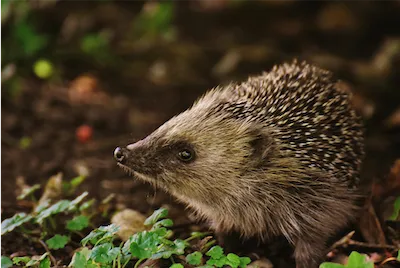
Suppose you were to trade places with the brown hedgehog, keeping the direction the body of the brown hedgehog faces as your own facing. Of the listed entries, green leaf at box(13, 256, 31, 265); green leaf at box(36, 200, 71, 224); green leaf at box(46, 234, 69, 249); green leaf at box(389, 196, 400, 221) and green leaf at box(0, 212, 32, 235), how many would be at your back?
1

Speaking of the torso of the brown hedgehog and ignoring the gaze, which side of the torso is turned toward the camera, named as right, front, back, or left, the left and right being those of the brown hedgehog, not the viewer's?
left

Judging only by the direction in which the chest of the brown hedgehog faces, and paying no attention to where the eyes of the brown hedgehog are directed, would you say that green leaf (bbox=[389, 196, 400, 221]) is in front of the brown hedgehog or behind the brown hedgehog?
behind

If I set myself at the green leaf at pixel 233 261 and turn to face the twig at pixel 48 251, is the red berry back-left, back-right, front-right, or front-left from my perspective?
front-right

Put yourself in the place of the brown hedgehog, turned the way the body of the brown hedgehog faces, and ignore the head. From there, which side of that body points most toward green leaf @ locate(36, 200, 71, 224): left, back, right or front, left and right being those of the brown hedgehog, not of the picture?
front

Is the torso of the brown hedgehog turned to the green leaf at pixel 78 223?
yes

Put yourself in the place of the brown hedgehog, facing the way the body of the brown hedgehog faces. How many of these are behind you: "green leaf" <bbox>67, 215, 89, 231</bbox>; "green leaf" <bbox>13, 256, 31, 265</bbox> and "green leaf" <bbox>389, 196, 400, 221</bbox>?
1

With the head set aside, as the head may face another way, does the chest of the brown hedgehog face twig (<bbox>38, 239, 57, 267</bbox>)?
yes

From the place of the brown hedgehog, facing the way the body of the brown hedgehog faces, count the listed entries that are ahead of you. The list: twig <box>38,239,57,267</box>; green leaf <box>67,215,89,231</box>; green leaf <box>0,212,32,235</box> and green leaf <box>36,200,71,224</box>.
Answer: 4

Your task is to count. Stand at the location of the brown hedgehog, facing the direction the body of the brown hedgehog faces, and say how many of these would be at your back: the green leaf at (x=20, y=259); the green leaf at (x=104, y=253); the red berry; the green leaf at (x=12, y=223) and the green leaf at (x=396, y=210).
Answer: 1

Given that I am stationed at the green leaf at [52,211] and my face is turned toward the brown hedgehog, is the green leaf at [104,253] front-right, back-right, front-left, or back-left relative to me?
front-right

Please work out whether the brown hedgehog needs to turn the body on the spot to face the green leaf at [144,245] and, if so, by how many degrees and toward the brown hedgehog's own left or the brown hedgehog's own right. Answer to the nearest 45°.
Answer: approximately 45° to the brown hedgehog's own left

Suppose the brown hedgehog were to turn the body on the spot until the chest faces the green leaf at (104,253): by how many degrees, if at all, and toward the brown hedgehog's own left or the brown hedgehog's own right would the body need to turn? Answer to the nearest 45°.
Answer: approximately 45° to the brown hedgehog's own left

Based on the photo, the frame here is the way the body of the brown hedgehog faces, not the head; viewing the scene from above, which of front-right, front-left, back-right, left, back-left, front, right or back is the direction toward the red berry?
front-right

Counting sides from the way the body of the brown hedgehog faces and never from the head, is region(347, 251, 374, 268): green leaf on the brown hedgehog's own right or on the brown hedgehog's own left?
on the brown hedgehog's own left

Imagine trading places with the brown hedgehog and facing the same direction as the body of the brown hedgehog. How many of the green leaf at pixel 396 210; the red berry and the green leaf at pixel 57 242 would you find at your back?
1

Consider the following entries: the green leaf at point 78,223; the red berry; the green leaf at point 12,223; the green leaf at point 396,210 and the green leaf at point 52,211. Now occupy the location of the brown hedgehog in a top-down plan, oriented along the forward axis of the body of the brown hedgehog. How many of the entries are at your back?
1
